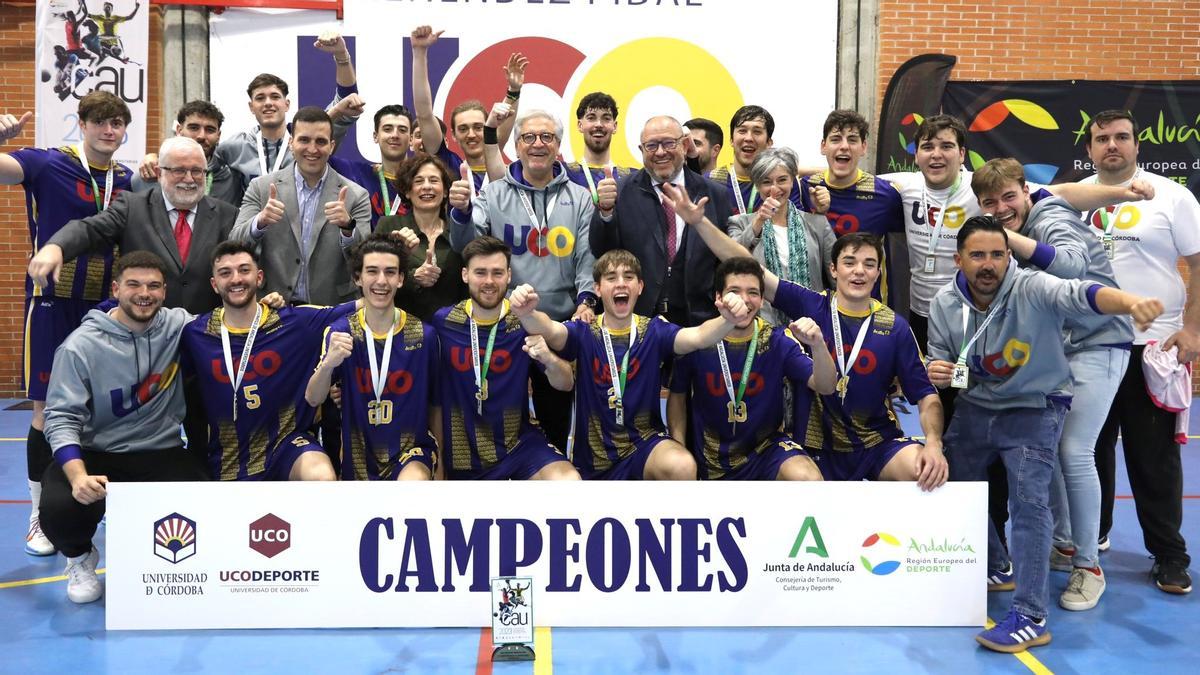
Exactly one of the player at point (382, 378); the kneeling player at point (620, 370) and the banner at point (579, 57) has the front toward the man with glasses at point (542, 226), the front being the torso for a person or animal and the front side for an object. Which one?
the banner

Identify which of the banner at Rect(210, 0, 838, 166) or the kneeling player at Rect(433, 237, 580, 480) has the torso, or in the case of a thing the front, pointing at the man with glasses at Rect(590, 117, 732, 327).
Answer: the banner

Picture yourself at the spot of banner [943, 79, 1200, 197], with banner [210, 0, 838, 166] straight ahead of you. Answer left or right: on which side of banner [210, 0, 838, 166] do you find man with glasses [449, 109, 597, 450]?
left

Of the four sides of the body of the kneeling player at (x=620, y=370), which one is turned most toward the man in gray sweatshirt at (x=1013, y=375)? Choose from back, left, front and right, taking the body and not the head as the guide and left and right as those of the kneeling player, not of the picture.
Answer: left

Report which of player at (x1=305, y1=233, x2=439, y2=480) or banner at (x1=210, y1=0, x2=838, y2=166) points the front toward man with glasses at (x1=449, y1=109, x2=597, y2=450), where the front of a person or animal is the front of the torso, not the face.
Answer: the banner
